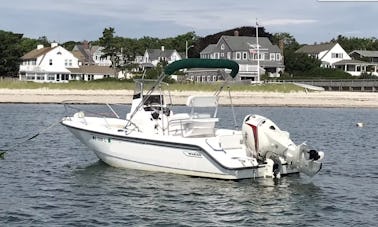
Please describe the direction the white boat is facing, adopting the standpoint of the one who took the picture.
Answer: facing away from the viewer and to the left of the viewer
